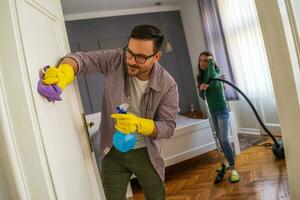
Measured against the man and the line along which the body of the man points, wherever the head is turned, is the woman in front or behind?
behind

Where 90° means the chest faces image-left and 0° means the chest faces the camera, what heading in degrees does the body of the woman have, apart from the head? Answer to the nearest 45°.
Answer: approximately 45°

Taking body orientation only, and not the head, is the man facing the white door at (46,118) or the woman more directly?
the white door

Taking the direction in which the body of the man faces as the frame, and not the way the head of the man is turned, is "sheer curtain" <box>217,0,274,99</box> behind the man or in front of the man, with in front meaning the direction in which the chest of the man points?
behind

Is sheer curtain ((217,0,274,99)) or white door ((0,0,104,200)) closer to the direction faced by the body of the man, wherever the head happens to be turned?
the white door

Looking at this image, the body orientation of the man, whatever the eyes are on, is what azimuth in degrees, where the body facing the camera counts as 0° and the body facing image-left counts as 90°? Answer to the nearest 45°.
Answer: approximately 45°
